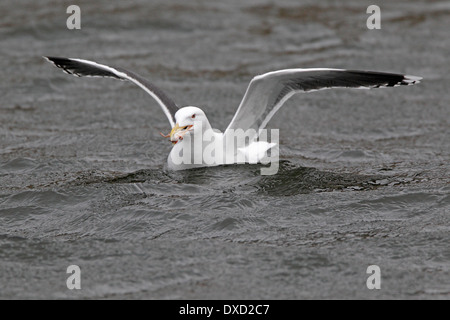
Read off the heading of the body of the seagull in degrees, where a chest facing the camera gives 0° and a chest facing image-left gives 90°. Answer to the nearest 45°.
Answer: approximately 45°
